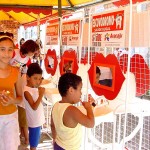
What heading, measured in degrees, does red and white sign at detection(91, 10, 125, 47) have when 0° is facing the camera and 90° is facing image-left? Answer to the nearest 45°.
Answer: approximately 45°

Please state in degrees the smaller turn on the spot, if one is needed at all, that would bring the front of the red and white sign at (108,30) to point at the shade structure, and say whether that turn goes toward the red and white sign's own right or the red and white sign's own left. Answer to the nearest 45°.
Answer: approximately 90° to the red and white sign's own right

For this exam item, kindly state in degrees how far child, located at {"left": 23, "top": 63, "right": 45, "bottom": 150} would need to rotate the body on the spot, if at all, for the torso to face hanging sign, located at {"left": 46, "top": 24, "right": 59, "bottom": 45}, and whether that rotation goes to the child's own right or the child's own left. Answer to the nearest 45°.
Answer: approximately 135° to the child's own left

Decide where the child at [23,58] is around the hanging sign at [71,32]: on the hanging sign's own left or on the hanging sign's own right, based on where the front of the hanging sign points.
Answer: on the hanging sign's own right

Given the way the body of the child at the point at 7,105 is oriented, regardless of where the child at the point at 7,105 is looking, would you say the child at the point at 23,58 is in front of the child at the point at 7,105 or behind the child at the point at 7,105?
behind

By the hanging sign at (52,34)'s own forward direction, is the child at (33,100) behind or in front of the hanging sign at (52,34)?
in front

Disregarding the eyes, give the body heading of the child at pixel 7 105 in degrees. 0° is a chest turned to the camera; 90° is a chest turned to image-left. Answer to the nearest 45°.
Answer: approximately 0°

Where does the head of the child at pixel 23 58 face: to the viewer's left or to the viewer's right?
to the viewer's right

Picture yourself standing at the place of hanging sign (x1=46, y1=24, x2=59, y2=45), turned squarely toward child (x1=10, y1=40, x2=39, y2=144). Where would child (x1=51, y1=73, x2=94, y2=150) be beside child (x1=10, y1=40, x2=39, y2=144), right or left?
left

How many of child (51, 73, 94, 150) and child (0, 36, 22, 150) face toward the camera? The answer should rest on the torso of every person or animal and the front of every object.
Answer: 1

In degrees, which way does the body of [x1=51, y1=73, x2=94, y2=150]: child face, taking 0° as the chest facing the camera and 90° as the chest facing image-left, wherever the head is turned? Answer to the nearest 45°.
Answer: approximately 225°
